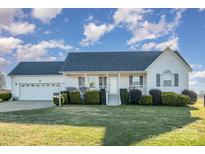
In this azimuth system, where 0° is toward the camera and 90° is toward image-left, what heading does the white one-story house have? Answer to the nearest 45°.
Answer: approximately 0°

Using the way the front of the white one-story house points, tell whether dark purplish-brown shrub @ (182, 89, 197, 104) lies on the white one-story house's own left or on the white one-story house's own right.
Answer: on the white one-story house's own left

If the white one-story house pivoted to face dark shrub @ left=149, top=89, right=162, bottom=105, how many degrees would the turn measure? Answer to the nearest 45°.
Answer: approximately 45° to its left

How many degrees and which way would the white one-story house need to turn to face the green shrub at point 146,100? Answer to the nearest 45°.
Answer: approximately 45° to its left
